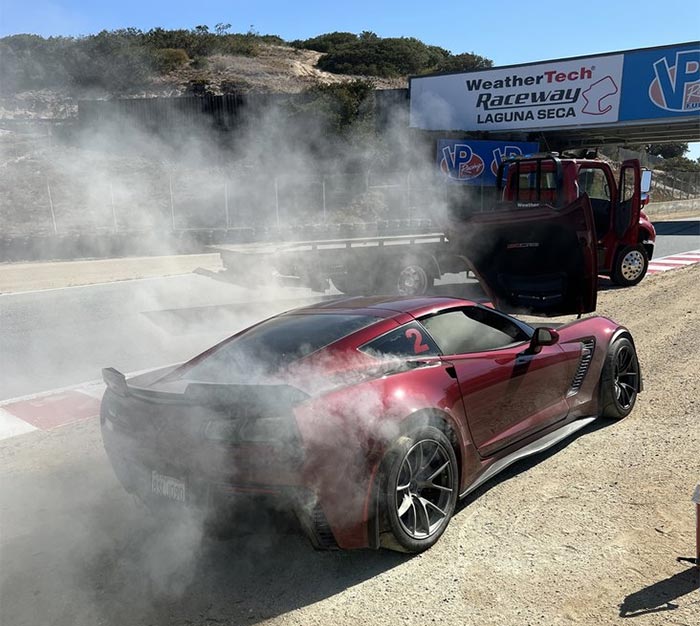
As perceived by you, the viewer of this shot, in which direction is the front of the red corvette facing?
facing away from the viewer and to the right of the viewer

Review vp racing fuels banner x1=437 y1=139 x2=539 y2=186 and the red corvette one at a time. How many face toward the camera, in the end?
1

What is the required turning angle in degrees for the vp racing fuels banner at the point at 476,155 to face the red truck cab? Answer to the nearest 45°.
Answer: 0° — it already faces it

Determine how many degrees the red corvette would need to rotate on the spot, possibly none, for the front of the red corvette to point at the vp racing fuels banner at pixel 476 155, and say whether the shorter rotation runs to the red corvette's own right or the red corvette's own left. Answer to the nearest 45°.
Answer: approximately 45° to the red corvette's own left

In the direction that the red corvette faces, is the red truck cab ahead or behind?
ahead
